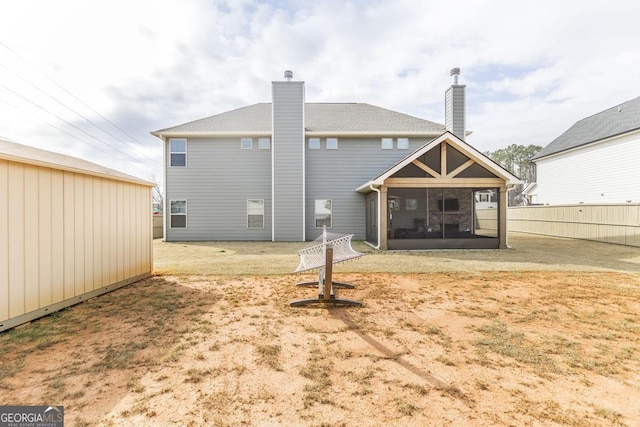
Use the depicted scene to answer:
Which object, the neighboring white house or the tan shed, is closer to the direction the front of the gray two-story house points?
the neighboring white house

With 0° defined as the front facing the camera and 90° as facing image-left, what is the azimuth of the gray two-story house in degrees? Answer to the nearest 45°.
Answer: approximately 180°

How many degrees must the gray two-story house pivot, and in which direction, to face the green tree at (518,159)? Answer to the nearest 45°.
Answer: approximately 45° to its right

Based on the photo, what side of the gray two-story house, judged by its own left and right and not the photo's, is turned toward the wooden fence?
right

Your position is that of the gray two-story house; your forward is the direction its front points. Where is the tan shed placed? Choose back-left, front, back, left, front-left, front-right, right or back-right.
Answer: back

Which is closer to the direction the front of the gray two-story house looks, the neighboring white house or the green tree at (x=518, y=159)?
the green tree

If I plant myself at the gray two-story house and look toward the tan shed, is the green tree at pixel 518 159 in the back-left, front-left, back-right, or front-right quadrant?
back-left

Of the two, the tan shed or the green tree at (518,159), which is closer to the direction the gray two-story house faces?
the green tree

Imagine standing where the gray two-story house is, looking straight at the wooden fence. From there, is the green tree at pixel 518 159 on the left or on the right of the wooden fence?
left

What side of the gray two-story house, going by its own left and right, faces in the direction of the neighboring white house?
right
